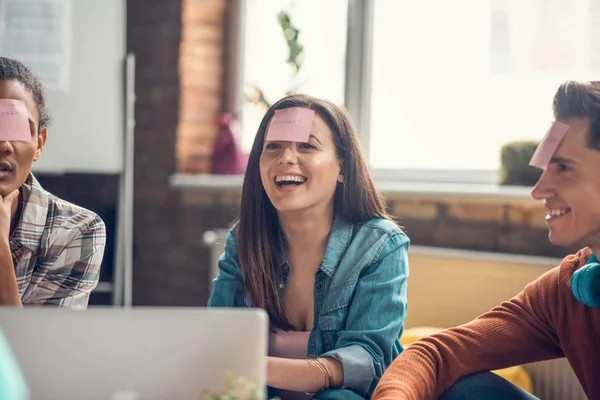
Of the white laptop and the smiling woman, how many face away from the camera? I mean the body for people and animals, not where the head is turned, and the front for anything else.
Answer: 1

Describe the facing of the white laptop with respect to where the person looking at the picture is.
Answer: facing away from the viewer

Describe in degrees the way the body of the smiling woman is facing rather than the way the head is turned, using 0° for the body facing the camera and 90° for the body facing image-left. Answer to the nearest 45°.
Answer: approximately 45°

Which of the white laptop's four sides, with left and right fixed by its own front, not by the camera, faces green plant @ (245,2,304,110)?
front

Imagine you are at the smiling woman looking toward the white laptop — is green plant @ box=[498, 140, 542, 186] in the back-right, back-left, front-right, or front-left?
back-left

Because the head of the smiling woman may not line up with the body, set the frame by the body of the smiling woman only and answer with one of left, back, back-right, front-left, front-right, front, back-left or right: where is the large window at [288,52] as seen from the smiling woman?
back-right

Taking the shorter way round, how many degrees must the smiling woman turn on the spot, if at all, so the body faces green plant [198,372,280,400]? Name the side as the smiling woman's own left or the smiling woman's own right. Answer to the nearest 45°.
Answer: approximately 45° to the smiling woman's own left

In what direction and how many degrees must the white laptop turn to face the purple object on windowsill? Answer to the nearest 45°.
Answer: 0° — it already faces it

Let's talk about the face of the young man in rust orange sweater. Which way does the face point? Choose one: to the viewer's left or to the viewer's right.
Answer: to the viewer's left

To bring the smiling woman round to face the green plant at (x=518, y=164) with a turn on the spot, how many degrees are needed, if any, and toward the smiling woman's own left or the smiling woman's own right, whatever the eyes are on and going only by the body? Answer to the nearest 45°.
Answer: approximately 180°

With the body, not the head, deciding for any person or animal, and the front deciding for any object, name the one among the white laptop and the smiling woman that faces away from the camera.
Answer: the white laptop

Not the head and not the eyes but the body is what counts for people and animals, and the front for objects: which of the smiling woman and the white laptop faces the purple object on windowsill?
the white laptop
